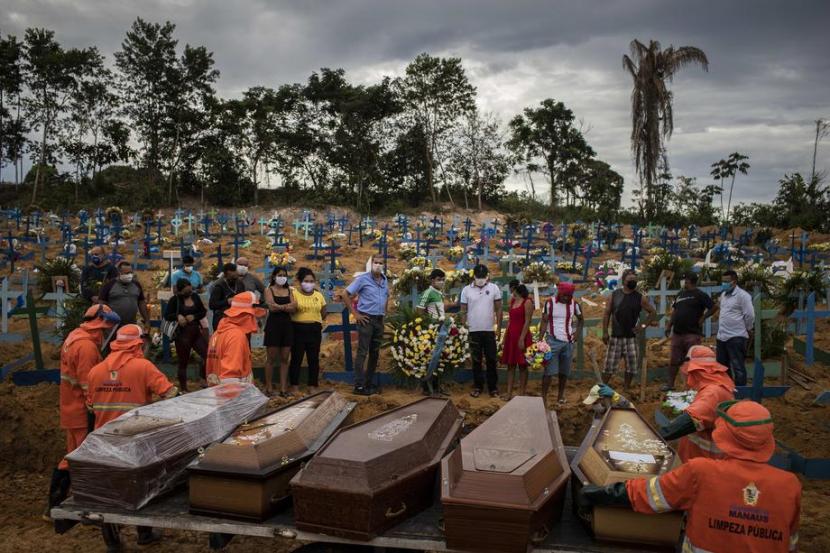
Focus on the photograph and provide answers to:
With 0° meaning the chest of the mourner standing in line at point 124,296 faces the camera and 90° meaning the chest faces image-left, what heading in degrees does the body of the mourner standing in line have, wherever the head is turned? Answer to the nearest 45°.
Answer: approximately 0°

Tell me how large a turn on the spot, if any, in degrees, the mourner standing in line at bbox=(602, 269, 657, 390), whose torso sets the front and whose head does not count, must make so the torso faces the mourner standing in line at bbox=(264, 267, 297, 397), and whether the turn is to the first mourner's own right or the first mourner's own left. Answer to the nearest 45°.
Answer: approximately 90° to the first mourner's own right

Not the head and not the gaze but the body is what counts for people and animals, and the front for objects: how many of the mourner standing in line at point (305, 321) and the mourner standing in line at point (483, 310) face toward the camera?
2

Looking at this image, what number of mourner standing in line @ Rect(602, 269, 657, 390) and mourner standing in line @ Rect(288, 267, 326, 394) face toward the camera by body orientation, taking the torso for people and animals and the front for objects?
2

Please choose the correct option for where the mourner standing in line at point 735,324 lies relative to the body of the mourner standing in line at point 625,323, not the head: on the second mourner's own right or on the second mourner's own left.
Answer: on the second mourner's own left

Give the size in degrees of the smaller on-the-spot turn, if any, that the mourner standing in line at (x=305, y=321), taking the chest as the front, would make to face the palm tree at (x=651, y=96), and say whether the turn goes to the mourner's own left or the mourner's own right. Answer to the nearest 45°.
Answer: approximately 135° to the mourner's own left

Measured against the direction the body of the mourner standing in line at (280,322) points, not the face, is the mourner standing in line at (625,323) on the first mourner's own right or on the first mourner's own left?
on the first mourner's own left

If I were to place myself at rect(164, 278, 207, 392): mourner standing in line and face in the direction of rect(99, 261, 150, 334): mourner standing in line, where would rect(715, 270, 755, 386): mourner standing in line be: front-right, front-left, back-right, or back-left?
back-right
